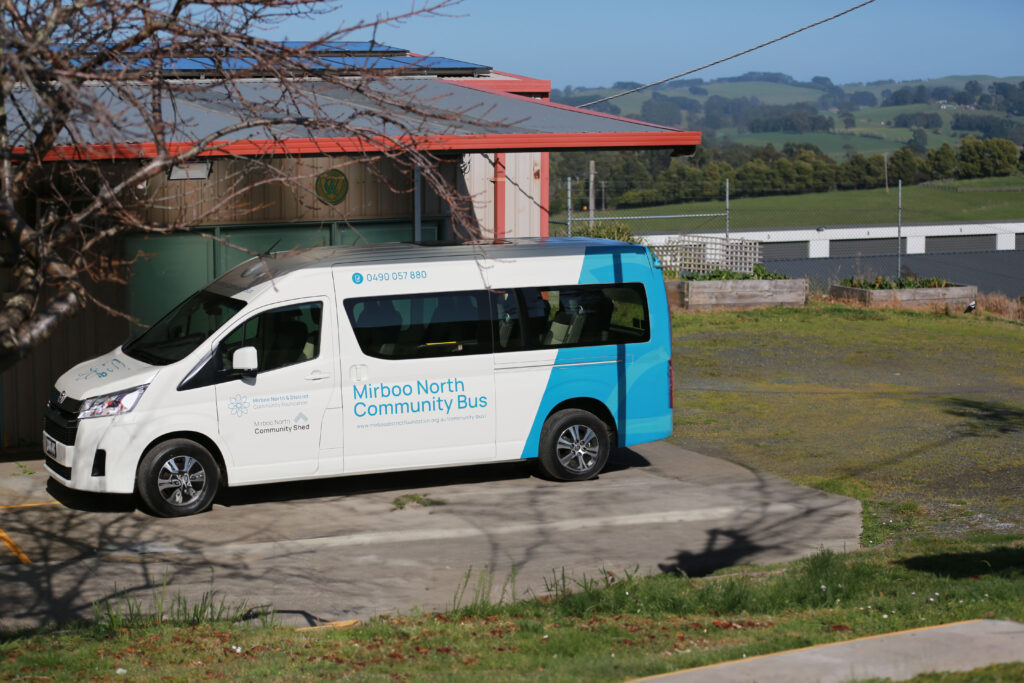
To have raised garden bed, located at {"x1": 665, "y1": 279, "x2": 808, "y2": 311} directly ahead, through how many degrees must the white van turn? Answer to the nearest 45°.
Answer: approximately 135° to its right

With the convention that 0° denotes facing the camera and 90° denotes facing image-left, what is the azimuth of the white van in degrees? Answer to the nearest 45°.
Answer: approximately 90°

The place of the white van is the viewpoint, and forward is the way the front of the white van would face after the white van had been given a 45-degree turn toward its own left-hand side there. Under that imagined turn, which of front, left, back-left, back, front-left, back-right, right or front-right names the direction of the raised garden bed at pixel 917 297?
back
